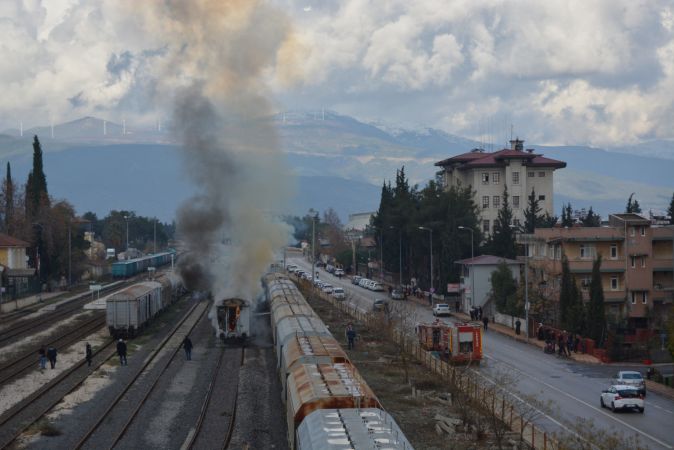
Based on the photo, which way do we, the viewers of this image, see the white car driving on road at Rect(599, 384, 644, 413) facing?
facing away from the viewer and to the left of the viewer

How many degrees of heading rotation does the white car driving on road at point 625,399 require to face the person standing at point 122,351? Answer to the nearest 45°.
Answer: approximately 45° to its left

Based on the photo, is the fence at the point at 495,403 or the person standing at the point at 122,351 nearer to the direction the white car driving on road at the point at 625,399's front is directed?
the person standing

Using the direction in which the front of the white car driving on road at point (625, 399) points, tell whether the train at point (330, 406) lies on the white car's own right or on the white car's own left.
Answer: on the white car's own left

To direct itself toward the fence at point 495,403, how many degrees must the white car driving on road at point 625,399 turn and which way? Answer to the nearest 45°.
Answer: approximately 90° to its left

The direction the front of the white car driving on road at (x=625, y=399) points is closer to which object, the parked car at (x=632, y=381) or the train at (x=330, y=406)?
the parked car

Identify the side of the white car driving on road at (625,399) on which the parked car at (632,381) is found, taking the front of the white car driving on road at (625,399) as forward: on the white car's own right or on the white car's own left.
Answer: on the white car's own right
